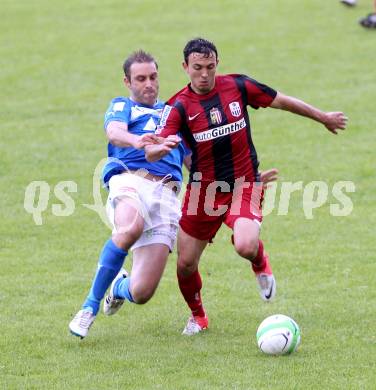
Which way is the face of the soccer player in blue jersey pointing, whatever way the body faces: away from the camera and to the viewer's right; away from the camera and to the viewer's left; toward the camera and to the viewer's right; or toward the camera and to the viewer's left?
toward the camera and to the viewer's right

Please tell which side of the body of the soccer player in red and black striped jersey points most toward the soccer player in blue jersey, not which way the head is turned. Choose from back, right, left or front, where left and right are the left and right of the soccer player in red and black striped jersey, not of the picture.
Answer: right

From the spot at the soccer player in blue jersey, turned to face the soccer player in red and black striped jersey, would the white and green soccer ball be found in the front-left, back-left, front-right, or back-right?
front-right

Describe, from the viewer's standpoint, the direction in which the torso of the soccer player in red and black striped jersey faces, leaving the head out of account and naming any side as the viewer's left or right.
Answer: facing the viewer
